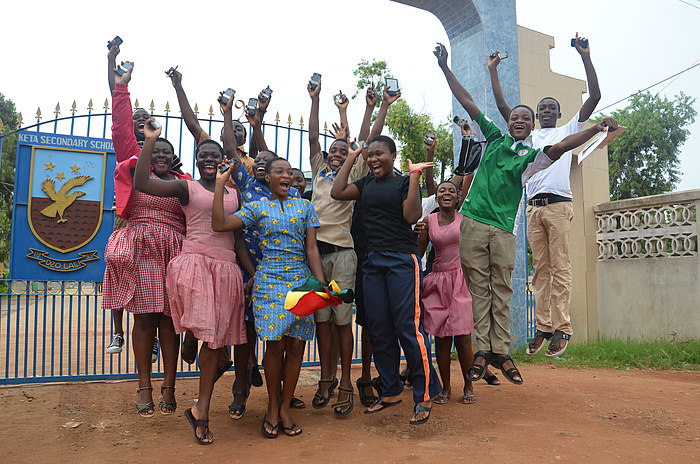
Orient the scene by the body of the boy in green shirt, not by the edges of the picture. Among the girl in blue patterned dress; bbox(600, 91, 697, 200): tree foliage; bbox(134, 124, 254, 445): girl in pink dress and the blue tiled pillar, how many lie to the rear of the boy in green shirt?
2

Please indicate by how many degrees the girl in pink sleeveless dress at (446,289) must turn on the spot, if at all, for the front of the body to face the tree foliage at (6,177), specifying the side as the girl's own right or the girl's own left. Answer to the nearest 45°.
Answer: approximately 135° to the girl's own right

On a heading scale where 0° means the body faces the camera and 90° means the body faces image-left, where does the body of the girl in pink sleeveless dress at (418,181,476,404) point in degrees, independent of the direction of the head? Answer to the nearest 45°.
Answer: approximately 0°

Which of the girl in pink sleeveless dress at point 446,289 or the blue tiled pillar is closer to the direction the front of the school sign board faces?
the girl in pink sleeveless dress

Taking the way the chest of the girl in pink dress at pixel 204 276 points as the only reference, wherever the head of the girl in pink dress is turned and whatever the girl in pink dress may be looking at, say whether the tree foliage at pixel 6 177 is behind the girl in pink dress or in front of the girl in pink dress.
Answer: behind

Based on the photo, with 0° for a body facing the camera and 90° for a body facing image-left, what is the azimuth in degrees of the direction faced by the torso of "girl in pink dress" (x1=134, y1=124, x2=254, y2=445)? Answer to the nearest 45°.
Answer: approximately 0°

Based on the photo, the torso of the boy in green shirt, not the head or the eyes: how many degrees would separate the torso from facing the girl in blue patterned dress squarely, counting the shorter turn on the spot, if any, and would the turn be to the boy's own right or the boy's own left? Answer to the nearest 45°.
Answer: approximately 45° to the boy's own right

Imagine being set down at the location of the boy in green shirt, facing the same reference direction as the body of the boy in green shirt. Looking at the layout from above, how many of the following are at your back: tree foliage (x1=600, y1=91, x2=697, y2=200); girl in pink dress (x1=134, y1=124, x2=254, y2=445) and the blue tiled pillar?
2

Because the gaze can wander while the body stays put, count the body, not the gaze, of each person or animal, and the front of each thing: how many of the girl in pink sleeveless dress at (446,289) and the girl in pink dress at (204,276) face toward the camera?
2

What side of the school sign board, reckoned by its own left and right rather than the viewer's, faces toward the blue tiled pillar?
left

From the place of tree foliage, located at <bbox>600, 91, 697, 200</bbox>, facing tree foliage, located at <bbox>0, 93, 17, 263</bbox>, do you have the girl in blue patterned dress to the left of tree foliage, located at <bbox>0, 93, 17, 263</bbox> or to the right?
left
